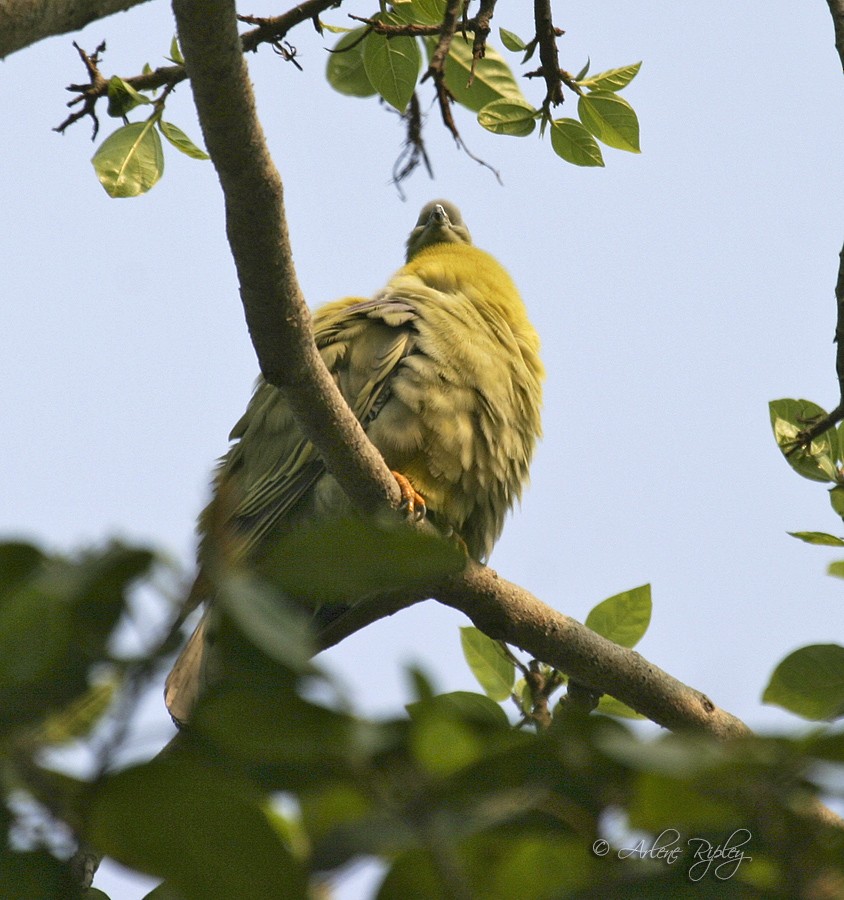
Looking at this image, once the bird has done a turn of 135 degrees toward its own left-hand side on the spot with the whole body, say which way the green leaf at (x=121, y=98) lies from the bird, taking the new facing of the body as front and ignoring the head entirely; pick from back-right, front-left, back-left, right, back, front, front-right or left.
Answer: back-left

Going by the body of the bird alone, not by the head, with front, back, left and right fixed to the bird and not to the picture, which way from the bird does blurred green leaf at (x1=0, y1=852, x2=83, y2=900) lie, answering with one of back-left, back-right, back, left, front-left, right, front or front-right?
front-right

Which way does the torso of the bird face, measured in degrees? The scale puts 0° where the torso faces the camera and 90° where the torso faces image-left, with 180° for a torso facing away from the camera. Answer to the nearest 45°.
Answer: approximately 315°

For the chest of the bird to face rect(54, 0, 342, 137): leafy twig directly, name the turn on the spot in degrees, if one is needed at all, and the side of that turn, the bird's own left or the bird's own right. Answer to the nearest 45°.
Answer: approximately 90° to the bird's own right

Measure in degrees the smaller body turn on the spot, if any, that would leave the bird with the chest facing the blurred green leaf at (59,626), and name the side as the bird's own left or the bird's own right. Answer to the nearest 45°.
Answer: approximately 45° to the bird's own right

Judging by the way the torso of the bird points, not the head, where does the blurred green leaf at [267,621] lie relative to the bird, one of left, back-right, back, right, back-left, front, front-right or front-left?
front-right

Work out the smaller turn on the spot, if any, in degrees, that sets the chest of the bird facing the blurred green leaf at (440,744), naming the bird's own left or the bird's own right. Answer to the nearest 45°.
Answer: approximately 45° to the bird's own right
